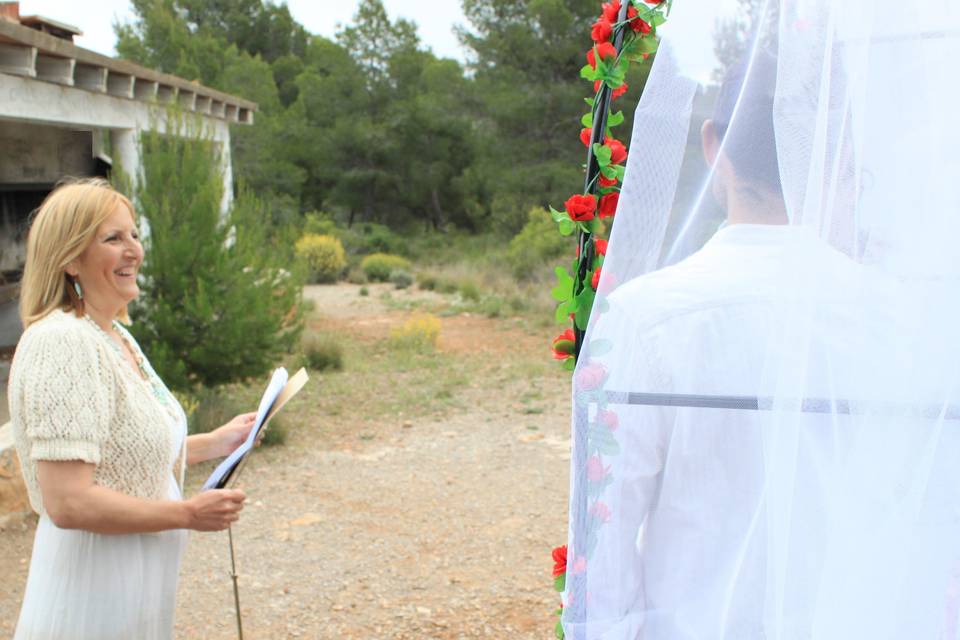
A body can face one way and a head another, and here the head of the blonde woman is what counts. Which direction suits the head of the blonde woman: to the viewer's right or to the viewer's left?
to the viewer's right

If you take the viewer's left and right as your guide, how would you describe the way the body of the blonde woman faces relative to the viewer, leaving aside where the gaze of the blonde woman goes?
facing to the right of the viewer

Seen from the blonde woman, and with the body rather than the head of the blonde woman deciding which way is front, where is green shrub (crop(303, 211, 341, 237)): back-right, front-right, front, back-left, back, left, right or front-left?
left

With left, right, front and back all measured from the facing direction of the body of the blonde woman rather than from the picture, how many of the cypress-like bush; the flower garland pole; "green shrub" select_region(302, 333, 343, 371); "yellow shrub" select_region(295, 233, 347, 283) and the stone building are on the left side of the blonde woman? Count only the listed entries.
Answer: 4

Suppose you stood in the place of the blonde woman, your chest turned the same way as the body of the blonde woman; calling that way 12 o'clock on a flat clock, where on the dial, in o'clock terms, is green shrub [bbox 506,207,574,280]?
The green shrub is roughly at 10 o'clock from the blonde woman.

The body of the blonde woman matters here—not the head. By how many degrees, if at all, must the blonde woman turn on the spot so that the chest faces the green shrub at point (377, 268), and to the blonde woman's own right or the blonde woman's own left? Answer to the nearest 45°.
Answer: approximately 90° to the blonde woman's own left

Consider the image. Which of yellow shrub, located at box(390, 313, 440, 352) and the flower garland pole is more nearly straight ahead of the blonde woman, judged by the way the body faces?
the flower garland pole

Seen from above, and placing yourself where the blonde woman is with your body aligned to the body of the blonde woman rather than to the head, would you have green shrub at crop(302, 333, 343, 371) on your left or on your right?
on your left

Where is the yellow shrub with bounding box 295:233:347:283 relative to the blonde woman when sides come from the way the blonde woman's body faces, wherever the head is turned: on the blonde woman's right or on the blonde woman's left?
on the blonde woman's left

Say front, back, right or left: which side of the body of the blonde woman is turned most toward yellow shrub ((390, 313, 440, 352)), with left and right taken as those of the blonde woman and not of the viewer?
left

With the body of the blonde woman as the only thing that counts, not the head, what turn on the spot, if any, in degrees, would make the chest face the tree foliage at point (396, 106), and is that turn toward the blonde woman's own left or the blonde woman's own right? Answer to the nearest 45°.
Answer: approximately 90° to the blonde woman's own left

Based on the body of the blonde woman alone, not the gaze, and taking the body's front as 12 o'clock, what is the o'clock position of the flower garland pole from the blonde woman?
The flower garland pole is roughly at 1 o'clock from the blonde woman.

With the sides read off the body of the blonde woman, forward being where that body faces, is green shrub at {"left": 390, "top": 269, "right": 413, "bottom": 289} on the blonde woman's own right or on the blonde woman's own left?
on the blonde woman's own left

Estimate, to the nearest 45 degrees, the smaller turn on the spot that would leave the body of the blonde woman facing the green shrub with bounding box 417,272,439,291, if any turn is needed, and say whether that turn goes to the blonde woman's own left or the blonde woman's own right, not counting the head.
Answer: approximately 90° to the blonde woman's own left
